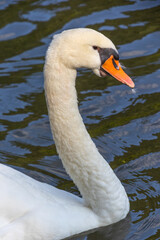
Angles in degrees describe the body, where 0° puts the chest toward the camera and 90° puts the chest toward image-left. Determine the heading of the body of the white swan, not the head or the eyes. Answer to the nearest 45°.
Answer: approximately 270°
